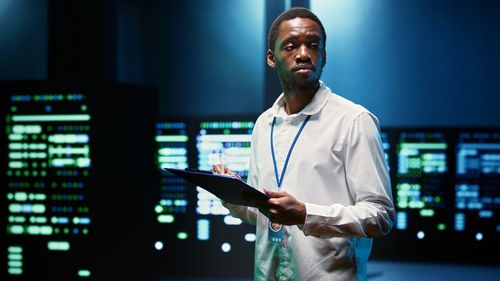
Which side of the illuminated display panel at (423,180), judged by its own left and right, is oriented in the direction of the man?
front

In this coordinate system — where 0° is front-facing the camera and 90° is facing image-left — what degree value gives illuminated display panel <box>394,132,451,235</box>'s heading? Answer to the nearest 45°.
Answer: approximately 0°

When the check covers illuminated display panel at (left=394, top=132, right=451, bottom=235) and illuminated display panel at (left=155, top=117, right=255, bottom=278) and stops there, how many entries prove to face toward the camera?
2

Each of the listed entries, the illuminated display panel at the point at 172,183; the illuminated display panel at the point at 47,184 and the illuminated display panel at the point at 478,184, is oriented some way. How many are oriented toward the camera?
3

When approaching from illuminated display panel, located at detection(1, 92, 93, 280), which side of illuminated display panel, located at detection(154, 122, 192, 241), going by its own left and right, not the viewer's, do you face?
front
